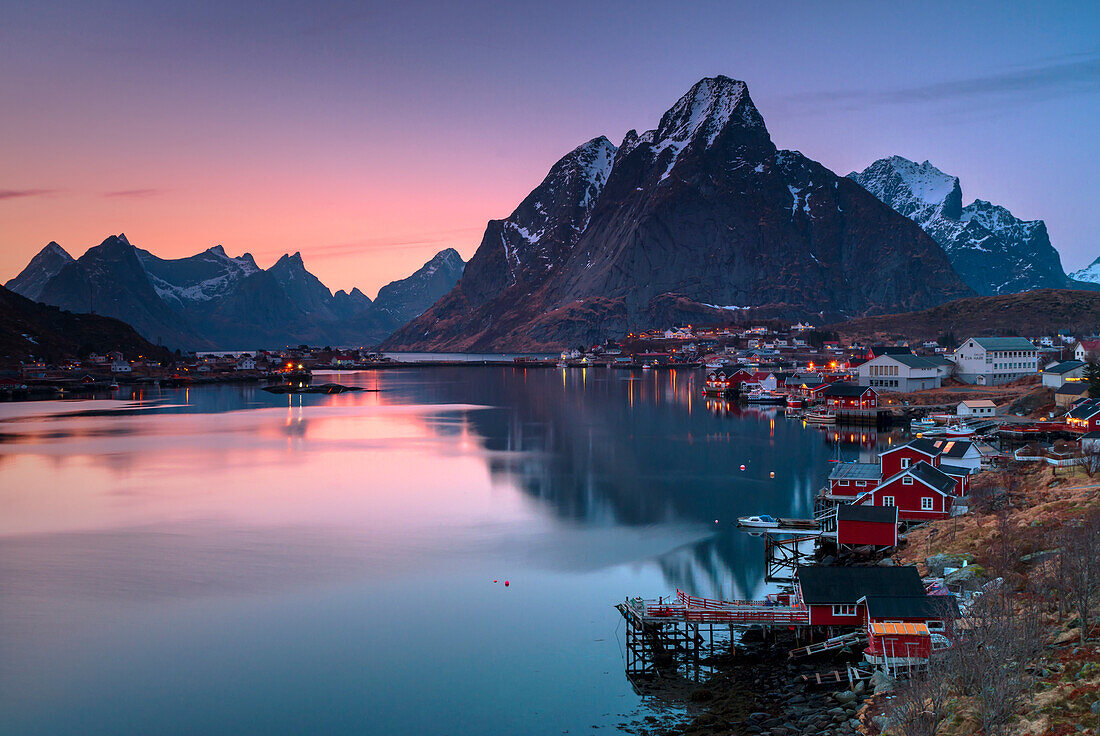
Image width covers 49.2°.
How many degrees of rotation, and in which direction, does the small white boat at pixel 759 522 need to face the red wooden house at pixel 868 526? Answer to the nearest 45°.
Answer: approximately 135° to its left

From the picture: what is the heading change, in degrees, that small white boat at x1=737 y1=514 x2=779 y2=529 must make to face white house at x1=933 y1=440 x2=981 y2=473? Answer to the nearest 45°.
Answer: approximately 135° to its right

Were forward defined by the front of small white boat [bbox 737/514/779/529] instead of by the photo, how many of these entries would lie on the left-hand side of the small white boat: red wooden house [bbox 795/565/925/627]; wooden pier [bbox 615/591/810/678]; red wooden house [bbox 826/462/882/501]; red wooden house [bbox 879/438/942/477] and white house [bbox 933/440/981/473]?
2

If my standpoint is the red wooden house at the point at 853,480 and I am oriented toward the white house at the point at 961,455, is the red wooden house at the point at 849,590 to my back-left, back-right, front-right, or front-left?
back-right

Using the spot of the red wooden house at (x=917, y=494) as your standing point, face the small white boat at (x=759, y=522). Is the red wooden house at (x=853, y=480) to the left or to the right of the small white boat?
right

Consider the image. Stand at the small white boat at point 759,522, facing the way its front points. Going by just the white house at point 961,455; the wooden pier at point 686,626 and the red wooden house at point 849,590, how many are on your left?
2

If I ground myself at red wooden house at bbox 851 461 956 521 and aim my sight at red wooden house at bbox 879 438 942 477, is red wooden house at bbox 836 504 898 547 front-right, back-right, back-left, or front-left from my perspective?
back-left

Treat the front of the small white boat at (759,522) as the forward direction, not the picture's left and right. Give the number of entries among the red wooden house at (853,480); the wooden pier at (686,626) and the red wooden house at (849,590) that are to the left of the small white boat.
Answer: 2

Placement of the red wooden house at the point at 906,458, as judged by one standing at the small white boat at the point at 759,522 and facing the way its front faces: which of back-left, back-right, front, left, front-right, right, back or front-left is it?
back-right

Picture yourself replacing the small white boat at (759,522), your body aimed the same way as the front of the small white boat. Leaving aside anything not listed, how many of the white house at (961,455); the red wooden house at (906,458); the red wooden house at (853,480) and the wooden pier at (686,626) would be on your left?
1

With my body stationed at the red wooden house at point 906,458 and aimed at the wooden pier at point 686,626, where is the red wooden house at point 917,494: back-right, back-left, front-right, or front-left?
front-left

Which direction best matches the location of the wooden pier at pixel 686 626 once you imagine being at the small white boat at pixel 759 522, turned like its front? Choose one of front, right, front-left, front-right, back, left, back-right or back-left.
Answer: left

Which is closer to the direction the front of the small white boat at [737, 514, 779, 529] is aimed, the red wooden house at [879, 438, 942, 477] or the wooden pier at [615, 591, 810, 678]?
the wooden pier

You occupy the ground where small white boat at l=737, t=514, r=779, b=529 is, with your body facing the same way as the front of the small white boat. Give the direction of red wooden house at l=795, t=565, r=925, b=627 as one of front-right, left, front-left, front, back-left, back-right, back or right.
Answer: left

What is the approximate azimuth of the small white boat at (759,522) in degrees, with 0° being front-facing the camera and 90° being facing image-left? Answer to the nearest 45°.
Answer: approximately 90°
